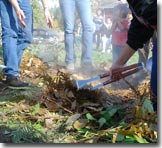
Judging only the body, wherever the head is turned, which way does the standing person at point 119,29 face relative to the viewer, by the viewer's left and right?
facing the viewer and to the left of the viewer

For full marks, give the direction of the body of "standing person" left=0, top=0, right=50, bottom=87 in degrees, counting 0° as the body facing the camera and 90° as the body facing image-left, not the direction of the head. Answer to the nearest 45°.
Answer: approximately 270°

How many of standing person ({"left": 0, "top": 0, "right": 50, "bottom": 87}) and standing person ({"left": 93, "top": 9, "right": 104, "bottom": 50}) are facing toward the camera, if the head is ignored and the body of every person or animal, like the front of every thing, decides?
1

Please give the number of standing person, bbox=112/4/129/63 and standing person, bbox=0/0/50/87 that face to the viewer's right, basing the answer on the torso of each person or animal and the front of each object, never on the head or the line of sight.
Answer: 1

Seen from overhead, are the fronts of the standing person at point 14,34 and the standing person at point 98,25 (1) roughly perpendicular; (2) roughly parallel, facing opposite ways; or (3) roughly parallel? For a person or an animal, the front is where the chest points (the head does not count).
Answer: roughly perpendicular
